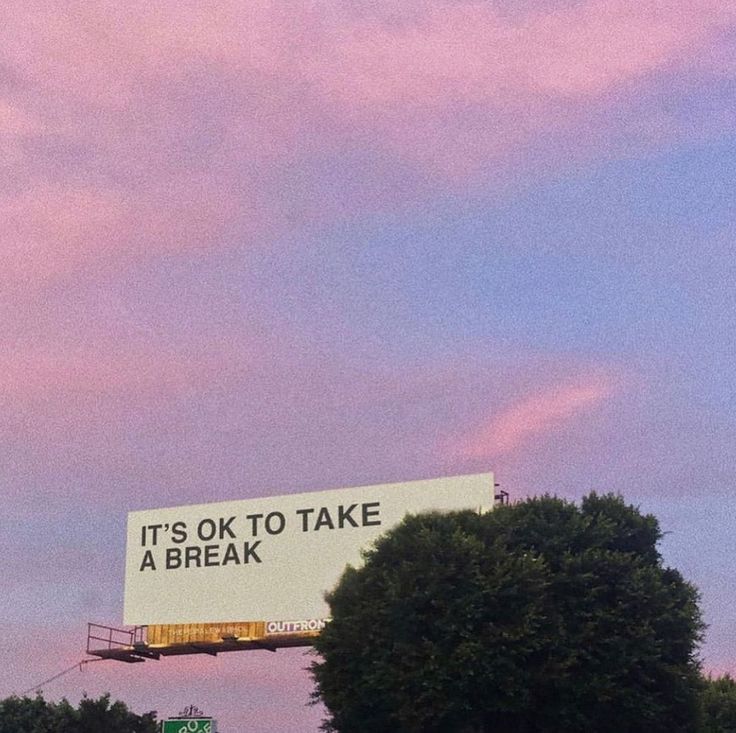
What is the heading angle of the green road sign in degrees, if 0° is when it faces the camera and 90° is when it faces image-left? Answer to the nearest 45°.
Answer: approximately 0°

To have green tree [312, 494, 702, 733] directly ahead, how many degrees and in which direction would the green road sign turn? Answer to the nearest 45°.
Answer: approximately 45° to its left
